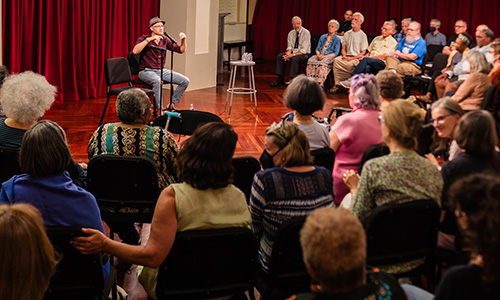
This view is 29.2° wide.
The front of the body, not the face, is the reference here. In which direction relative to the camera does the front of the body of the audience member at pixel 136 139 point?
away from the camera

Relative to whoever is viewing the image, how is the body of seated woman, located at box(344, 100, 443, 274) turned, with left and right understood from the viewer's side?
facing away from the viewer and to the left of the viewer

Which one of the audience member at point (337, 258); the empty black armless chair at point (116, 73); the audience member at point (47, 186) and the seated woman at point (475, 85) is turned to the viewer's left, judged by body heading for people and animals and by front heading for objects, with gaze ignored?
the seated woman

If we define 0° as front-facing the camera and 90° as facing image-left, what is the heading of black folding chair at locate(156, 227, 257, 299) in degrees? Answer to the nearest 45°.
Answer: approximately 180°

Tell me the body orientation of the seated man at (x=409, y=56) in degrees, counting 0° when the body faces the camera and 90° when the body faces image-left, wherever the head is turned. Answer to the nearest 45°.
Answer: approximately 45°

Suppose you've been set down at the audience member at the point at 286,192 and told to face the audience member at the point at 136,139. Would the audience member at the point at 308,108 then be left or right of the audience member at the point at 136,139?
right

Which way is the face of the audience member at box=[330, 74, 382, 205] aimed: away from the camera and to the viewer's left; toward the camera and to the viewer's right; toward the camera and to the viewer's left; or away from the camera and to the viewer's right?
away from the camera and to the viewer's left

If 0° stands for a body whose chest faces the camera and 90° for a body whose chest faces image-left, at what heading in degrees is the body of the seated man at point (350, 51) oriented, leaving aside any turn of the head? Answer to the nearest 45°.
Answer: approximately 45°

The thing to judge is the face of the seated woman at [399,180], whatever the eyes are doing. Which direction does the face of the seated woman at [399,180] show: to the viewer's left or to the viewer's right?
to the viewer's left
